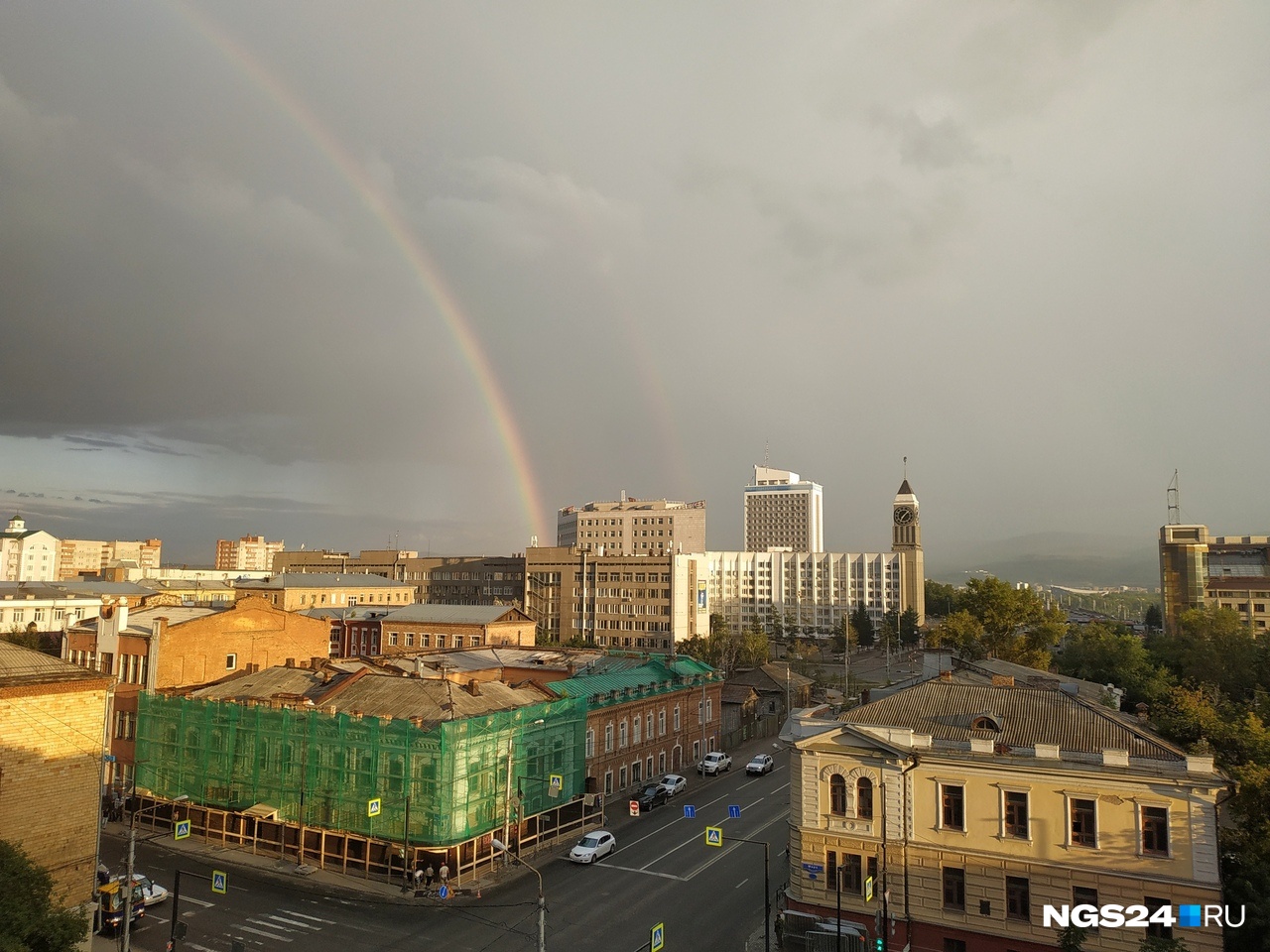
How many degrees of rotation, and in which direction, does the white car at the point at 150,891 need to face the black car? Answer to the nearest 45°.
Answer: approximately 45° to its left

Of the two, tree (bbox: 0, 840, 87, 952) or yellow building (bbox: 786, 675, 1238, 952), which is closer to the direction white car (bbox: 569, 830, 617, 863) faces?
the tree

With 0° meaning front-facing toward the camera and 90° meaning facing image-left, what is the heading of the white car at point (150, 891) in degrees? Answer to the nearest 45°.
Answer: approximately 315°

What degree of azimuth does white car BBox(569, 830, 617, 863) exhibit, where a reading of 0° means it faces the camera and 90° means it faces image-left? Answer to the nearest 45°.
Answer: approximately 45°

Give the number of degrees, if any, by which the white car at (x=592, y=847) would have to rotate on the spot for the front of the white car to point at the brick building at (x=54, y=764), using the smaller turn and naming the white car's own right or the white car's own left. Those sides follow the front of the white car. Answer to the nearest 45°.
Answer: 0° — it already faces it

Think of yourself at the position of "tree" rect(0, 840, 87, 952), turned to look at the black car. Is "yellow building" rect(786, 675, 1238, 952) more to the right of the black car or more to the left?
right

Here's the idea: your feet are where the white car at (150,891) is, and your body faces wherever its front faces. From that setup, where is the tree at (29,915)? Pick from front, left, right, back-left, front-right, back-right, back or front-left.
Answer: front-right

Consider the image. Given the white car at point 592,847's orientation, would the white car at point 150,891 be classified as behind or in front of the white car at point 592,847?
in front
